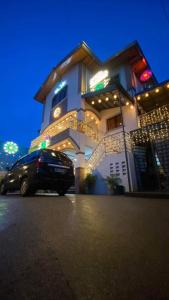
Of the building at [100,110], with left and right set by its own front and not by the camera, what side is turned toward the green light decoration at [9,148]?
right
